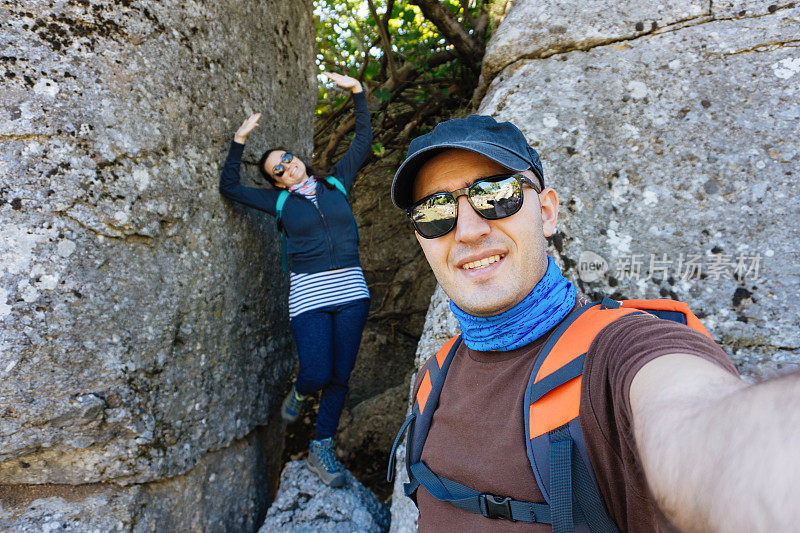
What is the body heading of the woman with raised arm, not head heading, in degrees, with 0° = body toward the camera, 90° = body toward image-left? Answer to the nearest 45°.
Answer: approximately 0°

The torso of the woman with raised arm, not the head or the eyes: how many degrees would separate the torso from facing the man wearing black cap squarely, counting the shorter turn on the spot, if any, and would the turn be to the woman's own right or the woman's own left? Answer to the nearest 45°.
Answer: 0° — they already face them

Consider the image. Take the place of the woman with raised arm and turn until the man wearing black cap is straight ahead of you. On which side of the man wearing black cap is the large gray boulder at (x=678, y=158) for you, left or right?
left

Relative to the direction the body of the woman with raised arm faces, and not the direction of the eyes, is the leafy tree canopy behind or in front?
behind

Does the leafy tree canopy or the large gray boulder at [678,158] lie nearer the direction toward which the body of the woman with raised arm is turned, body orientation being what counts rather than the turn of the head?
the large gray boulder

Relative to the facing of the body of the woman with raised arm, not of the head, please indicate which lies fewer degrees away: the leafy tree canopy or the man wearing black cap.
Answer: the man wearing black cap

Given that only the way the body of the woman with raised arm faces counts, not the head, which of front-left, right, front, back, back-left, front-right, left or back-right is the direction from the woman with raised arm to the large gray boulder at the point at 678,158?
front-left
